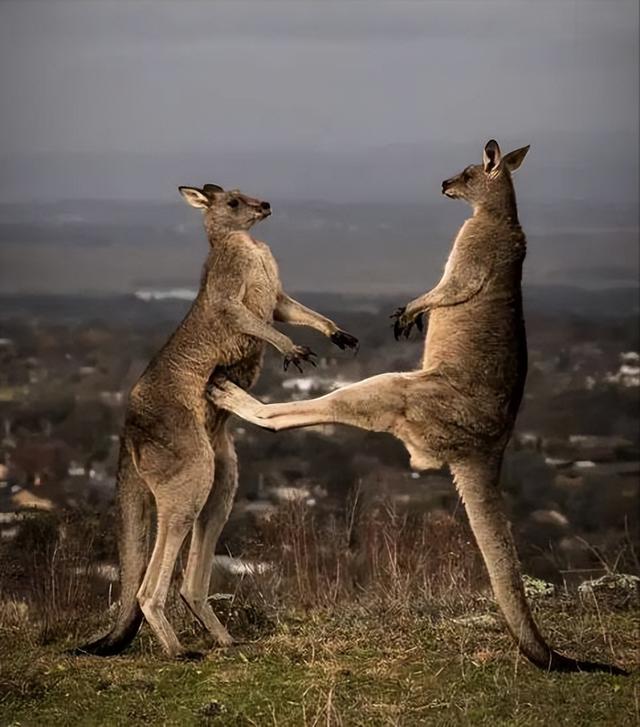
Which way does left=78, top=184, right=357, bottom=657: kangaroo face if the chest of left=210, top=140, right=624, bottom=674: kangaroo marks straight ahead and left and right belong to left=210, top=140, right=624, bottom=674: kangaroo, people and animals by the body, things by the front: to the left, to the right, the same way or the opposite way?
the opposite way

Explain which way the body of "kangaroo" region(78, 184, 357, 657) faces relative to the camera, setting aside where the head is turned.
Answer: to the viewer's right

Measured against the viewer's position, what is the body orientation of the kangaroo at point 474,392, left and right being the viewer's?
facing to the left of the viewer

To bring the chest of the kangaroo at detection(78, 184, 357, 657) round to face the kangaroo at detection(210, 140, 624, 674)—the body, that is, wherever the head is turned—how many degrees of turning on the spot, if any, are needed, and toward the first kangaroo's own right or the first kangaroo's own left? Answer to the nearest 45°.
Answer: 0° — it already faces it

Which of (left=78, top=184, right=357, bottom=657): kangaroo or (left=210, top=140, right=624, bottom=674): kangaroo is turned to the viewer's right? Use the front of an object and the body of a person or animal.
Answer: (left=78, top=184, right=357, bottom=657): kangaroo

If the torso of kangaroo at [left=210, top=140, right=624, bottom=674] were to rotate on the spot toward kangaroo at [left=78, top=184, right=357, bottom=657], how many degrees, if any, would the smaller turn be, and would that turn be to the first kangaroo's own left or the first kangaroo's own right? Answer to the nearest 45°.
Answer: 0° — it already faces it

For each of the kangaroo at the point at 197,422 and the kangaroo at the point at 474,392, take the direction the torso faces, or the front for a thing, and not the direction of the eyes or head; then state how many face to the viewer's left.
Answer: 1
